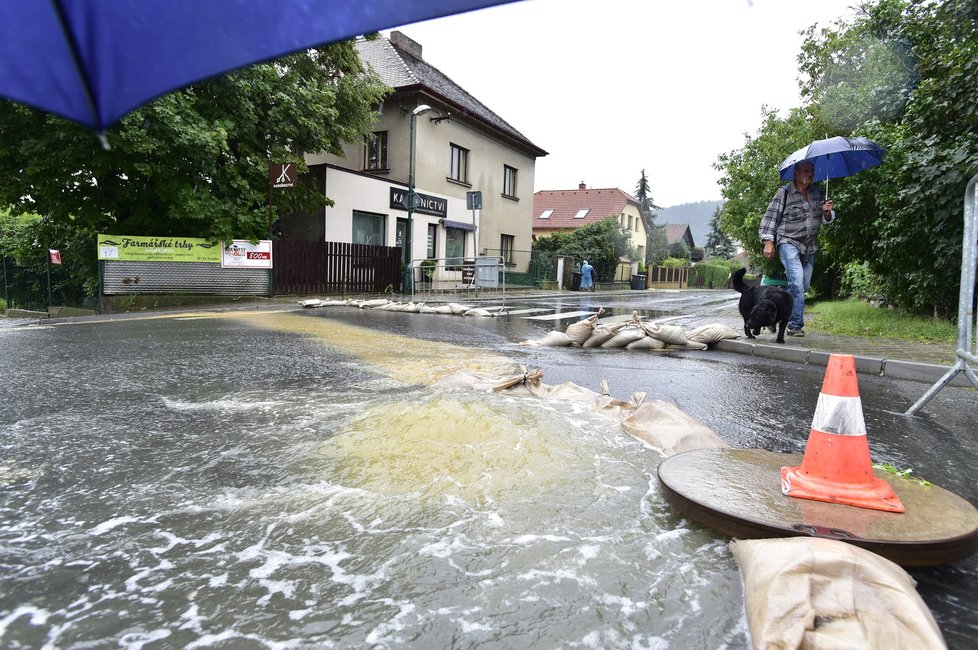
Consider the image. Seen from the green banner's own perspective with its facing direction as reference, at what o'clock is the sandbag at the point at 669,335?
The sandbag is roughly at 11 o'clock from the green banner.

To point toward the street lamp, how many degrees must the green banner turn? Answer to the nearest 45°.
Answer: approximately 135° to its left

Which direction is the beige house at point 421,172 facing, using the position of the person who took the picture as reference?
facing the viewer and to the right of the viewer

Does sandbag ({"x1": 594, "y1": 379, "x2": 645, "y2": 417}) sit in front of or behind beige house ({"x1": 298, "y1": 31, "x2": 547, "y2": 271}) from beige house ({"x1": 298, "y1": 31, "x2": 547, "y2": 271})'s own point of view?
in front

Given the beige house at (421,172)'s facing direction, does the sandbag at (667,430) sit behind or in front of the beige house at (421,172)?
in front

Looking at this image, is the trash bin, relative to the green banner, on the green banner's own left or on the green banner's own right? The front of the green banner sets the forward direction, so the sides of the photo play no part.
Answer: on the green banner's own left
